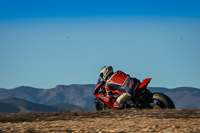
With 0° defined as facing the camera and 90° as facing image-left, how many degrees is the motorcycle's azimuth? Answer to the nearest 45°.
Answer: approximately 90°

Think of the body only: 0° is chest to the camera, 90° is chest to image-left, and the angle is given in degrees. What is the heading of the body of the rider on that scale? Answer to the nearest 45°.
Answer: approximately 90°
